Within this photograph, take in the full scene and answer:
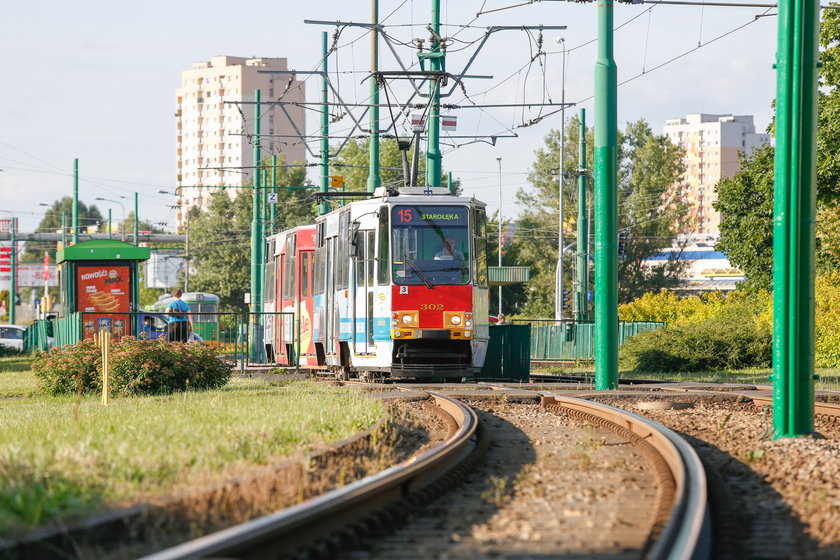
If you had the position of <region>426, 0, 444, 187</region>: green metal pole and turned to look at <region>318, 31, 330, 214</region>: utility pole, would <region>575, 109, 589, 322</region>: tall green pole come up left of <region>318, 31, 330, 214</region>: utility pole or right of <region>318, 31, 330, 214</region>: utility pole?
right

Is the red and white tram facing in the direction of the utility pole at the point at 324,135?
no

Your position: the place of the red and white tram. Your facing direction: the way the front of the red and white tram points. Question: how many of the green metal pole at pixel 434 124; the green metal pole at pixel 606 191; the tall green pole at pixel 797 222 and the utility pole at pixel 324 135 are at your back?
2

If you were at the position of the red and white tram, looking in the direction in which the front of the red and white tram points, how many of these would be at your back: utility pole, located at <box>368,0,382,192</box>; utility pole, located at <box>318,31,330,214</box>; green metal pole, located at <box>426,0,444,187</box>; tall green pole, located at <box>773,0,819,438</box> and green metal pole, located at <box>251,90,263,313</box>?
4

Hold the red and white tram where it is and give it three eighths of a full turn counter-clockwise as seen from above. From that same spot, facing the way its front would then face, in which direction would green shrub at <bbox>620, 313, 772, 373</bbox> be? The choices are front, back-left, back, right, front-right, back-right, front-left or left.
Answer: front

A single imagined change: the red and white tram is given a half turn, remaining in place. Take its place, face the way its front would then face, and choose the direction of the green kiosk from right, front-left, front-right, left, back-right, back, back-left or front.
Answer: front-left

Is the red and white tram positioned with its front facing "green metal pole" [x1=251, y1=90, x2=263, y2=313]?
no

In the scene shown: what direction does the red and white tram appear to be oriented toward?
toward the camera

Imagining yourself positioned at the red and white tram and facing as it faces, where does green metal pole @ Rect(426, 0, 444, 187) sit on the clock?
The green metal pole is roughly at 6 o'clock from the red and white tram.

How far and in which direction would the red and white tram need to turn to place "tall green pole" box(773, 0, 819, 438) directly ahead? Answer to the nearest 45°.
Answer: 0° — it already faces it

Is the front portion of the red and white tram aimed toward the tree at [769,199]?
no

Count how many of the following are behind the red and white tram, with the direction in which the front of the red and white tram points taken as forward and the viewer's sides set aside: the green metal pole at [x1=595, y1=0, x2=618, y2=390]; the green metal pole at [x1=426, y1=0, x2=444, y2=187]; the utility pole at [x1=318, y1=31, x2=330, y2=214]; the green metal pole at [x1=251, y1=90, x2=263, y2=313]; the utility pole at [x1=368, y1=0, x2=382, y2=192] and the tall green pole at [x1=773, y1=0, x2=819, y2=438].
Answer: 4

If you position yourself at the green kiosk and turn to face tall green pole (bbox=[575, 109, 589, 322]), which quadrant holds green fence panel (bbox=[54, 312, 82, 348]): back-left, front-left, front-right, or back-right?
back-right

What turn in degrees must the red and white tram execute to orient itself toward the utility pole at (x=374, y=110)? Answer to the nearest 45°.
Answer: approximately 180°
